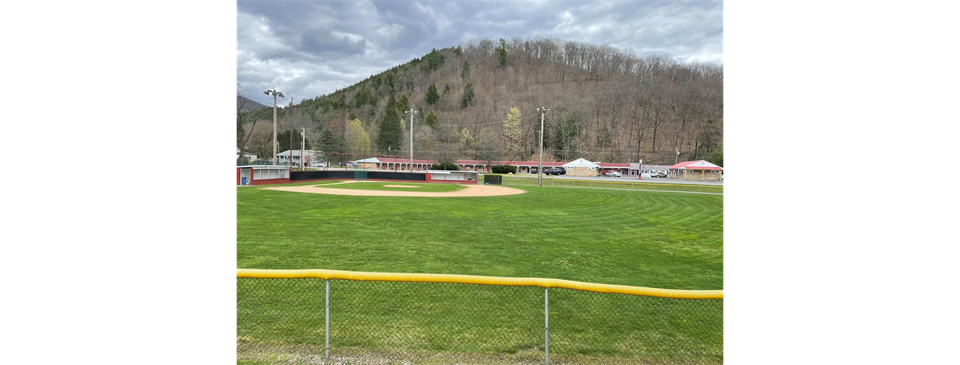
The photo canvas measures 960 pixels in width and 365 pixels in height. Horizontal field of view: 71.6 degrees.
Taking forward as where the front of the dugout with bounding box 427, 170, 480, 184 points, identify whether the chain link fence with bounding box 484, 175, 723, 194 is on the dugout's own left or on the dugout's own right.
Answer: on the dugout's own left

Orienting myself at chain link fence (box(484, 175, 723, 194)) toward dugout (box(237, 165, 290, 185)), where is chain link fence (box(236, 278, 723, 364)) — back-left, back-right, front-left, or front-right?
front-left

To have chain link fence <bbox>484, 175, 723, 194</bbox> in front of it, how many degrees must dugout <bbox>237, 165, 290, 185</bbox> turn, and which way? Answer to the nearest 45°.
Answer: approximately 45° to its left

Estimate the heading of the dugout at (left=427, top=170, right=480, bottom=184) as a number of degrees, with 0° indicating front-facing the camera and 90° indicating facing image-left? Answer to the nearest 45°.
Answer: approximately 0°

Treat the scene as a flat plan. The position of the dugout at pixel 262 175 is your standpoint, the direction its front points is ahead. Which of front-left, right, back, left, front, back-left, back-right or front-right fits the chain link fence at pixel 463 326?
front-right

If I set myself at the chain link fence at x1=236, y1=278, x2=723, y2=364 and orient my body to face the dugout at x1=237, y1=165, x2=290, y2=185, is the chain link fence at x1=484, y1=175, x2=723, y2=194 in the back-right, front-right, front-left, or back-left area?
front-right

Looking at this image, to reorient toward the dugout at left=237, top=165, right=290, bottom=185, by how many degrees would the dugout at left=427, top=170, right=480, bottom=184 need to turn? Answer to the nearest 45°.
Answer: approximately 45° to its right

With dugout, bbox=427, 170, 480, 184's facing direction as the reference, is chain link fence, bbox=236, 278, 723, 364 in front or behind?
in front

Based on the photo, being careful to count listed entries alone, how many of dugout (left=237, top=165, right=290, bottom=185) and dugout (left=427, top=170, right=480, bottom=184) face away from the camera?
0
